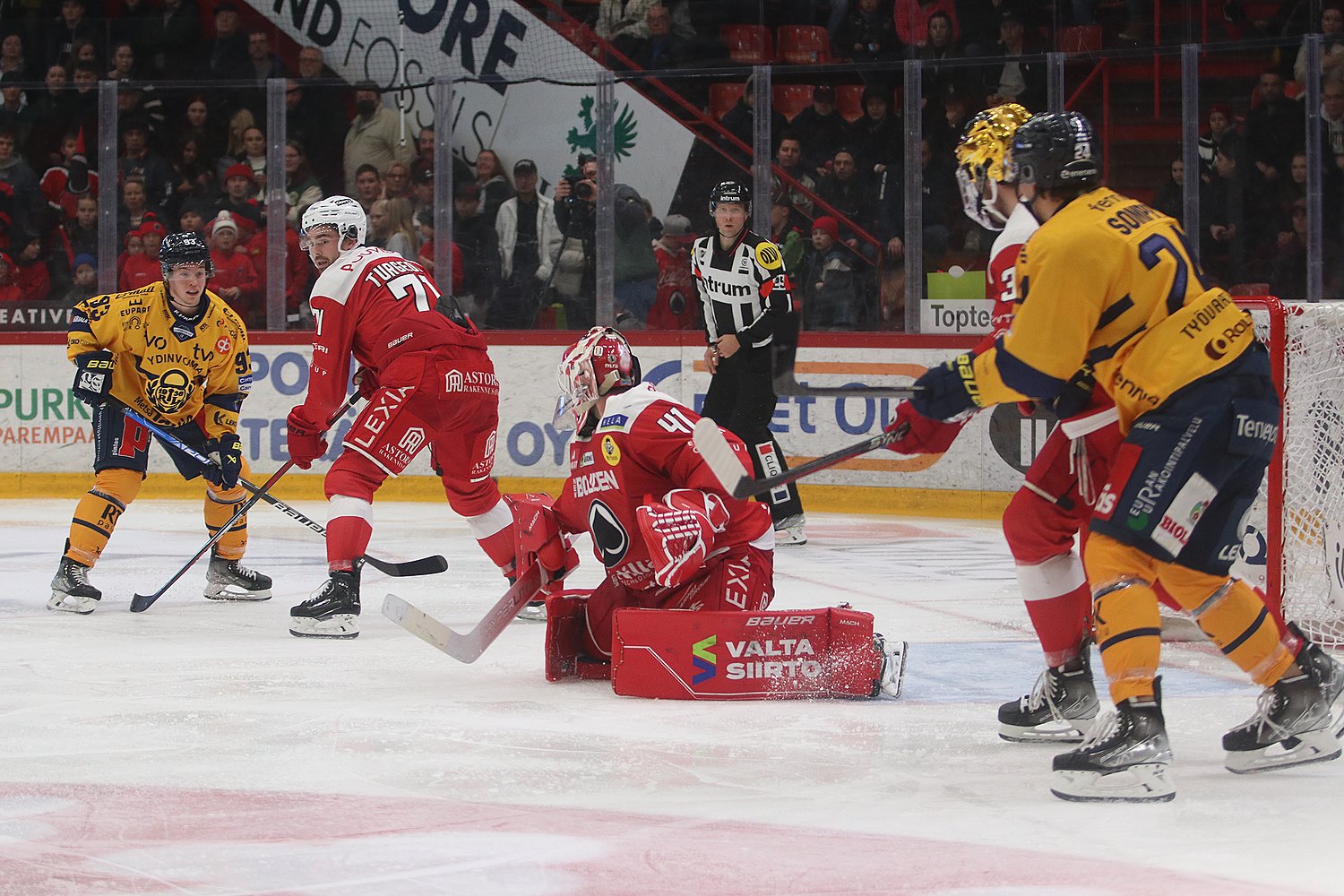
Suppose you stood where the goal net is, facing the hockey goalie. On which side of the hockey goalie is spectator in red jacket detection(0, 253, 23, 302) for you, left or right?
right

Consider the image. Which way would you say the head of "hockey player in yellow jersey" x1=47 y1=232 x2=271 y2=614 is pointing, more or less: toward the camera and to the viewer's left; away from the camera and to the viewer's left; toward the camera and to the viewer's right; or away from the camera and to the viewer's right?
toward the camera and to the viewer's right

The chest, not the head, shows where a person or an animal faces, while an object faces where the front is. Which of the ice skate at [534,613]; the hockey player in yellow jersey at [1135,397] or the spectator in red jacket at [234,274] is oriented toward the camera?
the spectator in red jacket

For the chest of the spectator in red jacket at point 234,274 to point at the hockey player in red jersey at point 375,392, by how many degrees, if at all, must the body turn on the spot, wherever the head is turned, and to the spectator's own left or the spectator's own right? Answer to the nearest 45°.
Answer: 0° — they already face them

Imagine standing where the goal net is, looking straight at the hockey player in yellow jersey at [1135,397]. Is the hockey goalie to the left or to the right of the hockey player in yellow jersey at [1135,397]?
right

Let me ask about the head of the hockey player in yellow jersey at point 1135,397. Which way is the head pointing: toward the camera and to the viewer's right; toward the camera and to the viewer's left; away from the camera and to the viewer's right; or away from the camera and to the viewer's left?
away from the camera and to the viewer's left

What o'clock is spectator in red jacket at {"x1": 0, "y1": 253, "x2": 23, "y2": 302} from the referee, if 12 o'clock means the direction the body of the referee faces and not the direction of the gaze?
The spectator in red jacket is roughly at 2 o'clock from the referee.

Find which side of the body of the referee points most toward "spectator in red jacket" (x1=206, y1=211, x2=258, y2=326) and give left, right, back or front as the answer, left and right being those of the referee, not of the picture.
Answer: right

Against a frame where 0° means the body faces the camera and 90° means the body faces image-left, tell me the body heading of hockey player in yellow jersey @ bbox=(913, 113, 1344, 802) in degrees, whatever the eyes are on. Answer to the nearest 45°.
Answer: approximately 90°

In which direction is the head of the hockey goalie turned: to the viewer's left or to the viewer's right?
to the viewer's left
